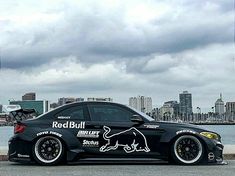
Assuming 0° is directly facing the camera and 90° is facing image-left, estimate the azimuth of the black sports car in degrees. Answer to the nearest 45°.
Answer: approximately 270°
